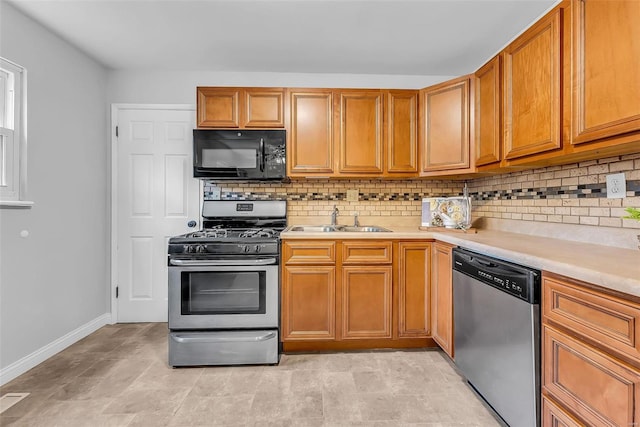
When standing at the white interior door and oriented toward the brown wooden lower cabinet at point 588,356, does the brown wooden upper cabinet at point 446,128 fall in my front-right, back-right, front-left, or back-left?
front-left

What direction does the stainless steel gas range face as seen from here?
toward the camera

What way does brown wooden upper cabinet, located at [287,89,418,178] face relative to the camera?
toward the camera

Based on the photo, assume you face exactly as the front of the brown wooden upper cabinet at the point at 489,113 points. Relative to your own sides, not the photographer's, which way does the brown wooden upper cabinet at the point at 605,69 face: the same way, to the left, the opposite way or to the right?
the same way

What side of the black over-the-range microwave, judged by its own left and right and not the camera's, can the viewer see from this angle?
front

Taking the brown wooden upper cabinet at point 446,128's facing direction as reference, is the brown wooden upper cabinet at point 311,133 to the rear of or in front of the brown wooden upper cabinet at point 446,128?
in front

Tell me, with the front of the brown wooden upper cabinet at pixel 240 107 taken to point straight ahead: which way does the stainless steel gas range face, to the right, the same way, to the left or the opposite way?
the same way

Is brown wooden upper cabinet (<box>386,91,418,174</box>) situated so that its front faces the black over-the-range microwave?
no

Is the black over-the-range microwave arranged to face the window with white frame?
no

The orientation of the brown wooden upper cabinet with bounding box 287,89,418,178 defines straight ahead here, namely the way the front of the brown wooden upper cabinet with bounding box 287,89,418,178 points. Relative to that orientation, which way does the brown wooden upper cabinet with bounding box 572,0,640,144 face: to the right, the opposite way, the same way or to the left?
to the right
